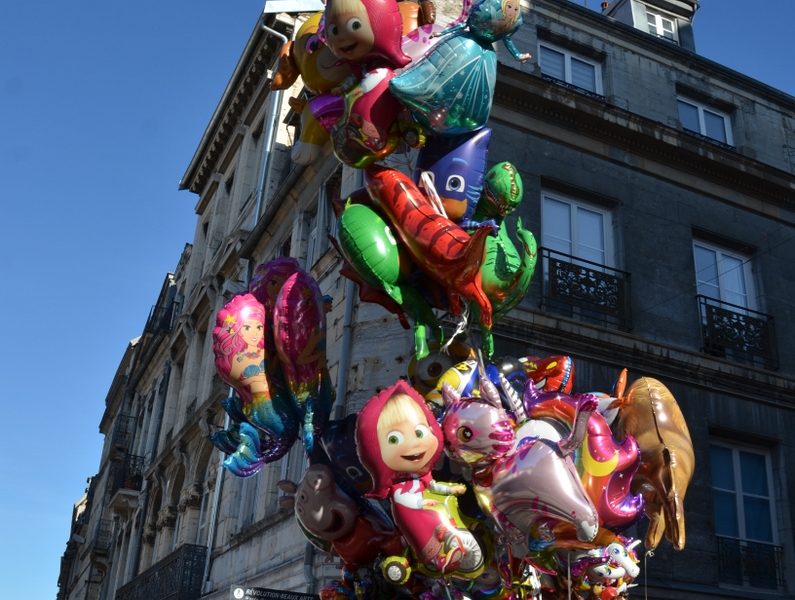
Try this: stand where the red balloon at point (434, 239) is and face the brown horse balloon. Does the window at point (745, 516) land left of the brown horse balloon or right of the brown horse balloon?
left

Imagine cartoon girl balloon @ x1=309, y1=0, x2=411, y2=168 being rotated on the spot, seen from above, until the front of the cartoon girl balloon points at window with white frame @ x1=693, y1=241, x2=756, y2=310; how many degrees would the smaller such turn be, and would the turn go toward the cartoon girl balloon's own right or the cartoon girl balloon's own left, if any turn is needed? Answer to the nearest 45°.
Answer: approximately 180°

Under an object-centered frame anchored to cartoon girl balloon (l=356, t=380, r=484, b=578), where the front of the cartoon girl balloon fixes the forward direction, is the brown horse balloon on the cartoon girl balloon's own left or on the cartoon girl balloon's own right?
on the cartoon girl balloon's own left

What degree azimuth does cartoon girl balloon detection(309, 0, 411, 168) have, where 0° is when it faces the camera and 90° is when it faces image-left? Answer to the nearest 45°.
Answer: approximately 45°

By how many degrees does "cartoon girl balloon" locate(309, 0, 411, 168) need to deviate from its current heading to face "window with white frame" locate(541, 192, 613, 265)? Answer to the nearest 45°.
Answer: approximately 180°

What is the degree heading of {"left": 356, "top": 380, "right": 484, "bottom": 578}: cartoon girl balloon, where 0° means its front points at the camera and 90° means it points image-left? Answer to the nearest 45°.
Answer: approximately 315°

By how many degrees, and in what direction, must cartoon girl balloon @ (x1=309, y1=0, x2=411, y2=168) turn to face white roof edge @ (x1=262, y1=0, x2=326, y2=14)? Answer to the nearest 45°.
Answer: approximately 135° to its right

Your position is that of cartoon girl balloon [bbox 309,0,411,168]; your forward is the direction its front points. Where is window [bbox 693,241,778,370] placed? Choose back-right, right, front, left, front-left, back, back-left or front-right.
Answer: back
